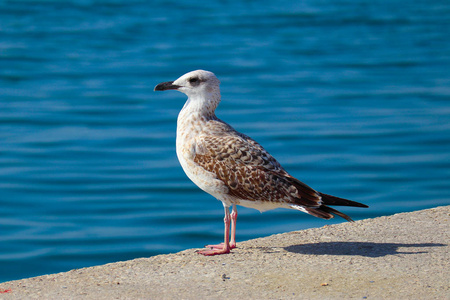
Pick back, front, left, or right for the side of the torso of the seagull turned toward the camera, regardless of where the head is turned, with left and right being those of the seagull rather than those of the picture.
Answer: left
